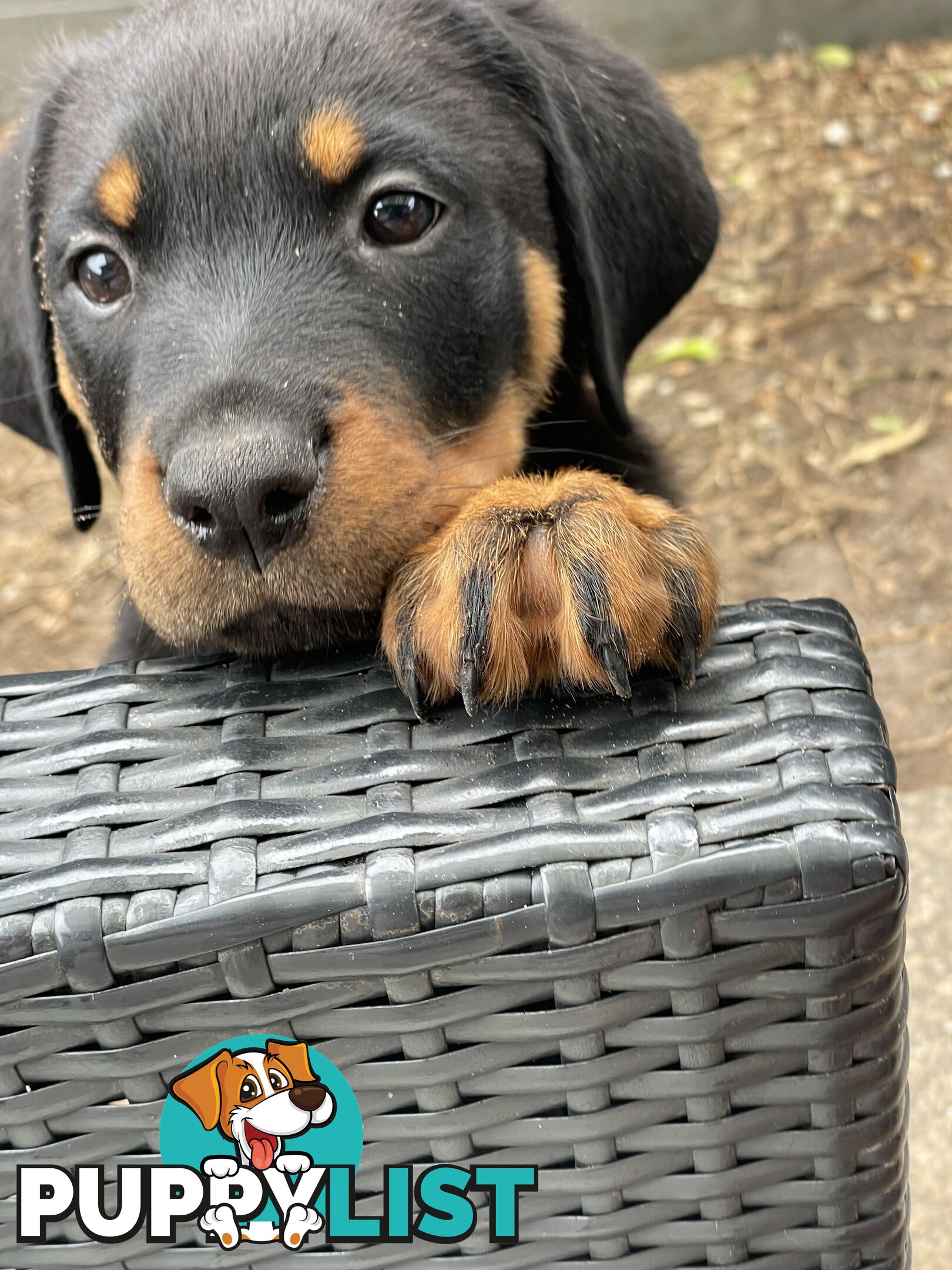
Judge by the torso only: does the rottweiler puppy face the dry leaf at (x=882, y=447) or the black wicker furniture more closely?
the black wicker furniture

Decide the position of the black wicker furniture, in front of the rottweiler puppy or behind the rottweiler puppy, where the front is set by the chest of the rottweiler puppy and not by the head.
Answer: in front

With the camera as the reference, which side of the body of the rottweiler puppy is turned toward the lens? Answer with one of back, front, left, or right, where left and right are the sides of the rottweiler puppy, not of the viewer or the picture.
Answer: front

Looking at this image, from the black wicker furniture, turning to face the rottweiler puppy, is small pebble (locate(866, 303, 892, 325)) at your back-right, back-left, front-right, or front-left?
front-right

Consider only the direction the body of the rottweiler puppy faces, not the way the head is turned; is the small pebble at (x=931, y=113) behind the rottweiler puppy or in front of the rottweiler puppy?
behind

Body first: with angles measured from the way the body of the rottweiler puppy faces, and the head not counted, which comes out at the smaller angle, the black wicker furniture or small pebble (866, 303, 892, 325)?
the black wicker furniture

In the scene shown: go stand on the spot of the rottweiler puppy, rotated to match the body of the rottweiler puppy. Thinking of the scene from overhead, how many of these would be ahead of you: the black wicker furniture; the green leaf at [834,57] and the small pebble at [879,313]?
1

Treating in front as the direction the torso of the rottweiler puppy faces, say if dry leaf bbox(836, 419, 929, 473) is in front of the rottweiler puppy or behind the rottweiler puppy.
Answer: behind

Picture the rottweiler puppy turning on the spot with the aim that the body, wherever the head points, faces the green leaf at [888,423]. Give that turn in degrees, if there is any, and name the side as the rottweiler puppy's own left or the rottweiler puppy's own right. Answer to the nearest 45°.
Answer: approximately 135° to the rottweiler puppy's own left
